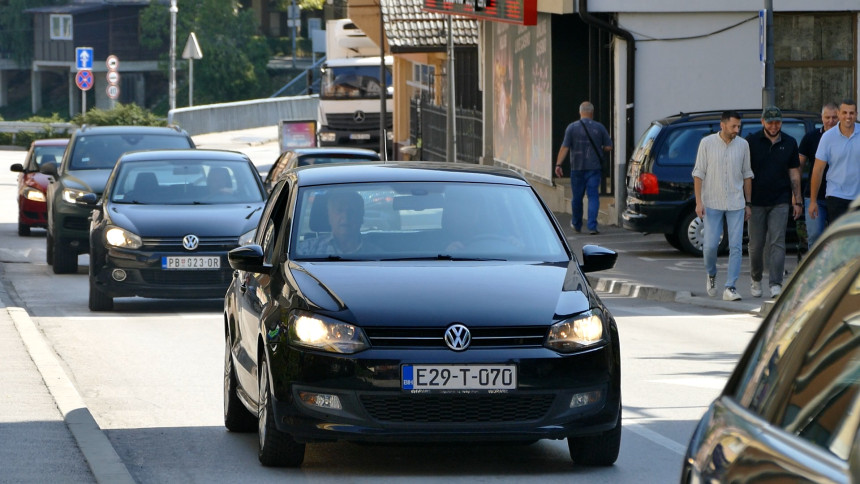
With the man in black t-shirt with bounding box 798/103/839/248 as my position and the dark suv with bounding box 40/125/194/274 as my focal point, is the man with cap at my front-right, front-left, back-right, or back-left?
front-left

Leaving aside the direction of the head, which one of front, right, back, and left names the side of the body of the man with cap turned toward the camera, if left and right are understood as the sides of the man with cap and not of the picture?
front

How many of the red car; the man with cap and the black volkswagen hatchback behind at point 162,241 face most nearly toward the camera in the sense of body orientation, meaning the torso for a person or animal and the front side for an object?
3

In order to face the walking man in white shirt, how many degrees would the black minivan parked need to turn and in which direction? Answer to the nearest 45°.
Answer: approximately 135° to its right

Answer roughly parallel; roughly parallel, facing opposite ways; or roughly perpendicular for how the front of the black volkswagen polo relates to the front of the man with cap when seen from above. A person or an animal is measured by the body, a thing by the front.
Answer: roughly parallel

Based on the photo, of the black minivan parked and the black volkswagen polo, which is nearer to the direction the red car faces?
the black volkswagen polo

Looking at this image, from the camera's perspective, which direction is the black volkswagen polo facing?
toward the camera

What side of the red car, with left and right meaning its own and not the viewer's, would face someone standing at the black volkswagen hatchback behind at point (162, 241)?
front

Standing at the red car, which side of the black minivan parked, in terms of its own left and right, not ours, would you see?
left

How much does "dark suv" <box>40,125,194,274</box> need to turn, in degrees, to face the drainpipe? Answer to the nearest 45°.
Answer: approximately 90° to its left

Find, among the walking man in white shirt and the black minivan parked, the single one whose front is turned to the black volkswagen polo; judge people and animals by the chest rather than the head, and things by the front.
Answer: the walking man in white shirt

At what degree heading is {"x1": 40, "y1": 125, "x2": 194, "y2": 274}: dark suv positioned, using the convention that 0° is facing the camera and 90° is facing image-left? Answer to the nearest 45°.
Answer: approximately 0°

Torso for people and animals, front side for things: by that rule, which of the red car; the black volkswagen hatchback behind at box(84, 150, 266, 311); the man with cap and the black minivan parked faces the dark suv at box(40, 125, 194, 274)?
the red car

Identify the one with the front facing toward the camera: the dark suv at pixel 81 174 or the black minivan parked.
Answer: the dark suv

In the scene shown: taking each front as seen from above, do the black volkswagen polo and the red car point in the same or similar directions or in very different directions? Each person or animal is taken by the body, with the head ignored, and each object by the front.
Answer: same or similar directions
